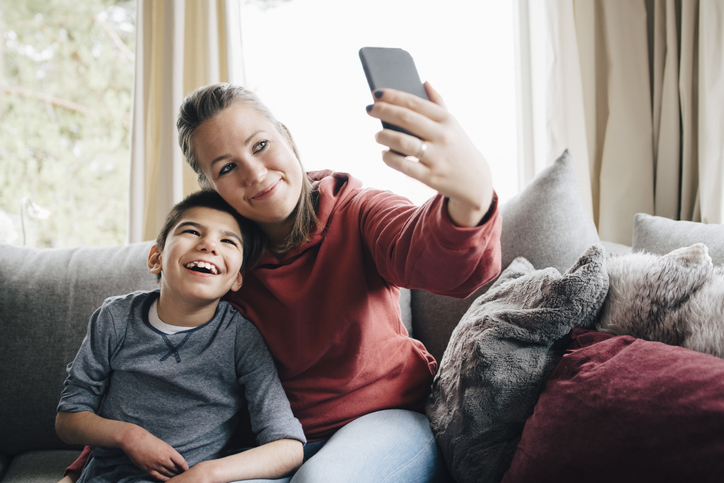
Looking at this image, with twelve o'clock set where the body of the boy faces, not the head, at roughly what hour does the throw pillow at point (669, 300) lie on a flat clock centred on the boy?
The throw pillow is roughly at 10 o'clock from the boy.

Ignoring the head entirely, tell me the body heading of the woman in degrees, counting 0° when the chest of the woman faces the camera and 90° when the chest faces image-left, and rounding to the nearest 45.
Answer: approximately 0°

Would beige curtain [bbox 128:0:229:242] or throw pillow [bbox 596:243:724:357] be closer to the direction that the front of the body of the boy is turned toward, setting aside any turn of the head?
the throw pillow

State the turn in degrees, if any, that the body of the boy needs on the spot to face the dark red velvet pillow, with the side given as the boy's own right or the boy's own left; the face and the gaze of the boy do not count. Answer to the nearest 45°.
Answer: approximately 45° to the boy's own left
